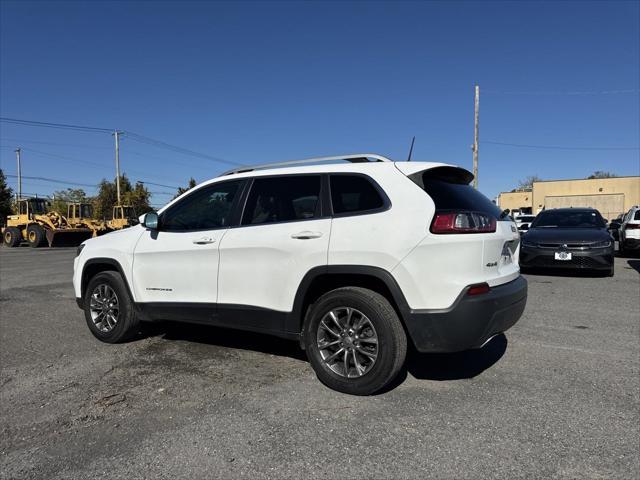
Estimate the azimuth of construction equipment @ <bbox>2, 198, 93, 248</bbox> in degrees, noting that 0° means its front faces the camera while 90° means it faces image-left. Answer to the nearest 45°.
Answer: approximately 315°

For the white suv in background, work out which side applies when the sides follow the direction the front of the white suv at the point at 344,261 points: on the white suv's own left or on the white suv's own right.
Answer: on the white suv's own right

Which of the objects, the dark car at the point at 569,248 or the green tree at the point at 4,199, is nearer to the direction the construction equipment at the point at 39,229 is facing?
the dark car

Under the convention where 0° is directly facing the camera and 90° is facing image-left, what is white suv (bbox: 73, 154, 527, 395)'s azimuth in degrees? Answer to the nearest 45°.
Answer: approximately 135°

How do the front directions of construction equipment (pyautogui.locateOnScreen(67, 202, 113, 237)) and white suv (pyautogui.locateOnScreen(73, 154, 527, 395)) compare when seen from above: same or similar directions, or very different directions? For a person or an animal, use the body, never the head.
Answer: very different directions

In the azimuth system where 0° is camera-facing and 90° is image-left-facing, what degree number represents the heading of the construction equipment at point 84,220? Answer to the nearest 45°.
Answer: approximately 315°

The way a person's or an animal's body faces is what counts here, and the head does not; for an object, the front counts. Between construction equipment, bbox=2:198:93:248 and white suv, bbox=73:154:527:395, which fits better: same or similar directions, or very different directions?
very different directions

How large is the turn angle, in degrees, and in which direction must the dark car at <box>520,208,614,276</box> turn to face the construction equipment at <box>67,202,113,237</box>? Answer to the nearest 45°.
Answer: approximately 90° to its right

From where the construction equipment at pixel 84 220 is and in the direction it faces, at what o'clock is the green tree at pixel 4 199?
The green tree is roughly at 7 o'clock from the construction equipment.

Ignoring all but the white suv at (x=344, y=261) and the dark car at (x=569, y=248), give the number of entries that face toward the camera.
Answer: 1

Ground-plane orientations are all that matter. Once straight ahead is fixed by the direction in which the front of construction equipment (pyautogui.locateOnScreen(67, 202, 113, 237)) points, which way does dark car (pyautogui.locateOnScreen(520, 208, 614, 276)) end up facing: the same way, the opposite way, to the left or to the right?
to the right

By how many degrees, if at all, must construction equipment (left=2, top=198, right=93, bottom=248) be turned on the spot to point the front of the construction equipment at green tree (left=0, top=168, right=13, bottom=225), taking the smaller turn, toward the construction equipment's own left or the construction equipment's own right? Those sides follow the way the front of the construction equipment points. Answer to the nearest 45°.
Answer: approximately 135° to the construction equipment's own left

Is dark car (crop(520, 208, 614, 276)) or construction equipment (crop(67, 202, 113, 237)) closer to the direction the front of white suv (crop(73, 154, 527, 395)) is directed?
the construction equipment
